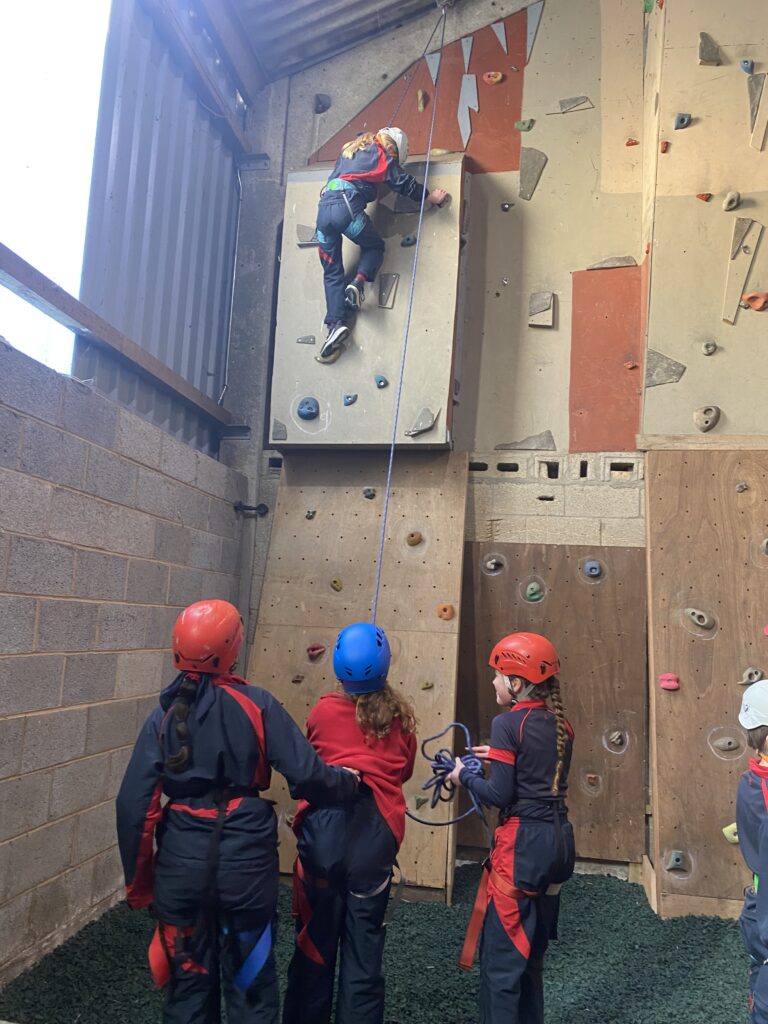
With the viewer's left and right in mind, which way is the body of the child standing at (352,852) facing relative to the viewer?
facing away from the viewer

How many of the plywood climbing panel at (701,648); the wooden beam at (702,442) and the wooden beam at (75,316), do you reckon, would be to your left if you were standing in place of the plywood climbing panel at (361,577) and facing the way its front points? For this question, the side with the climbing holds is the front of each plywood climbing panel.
2

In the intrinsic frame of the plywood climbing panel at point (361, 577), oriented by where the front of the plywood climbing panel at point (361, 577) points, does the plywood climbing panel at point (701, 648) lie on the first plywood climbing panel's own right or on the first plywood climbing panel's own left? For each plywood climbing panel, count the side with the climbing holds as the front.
on the first plywood climbing panel's own left

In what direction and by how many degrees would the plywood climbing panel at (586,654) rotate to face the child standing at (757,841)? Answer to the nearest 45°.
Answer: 0° — it already faces them

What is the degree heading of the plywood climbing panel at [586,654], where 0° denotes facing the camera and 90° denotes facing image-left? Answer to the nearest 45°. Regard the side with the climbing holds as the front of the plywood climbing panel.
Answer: approximately 0°

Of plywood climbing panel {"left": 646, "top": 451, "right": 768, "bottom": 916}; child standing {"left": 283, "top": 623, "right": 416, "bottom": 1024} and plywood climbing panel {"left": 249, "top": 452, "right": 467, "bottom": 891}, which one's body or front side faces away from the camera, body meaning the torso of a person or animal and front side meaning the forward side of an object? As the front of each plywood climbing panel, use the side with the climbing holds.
the child standing

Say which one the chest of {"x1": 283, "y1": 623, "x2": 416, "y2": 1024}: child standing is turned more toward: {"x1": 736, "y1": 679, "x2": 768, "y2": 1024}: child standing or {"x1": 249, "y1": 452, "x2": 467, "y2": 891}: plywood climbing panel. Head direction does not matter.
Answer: the plywood climbing panel

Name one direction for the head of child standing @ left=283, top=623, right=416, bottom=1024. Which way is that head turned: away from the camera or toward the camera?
away from the camera

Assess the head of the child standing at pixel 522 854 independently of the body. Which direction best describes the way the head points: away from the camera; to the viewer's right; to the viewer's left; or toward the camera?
to the viewer's left
